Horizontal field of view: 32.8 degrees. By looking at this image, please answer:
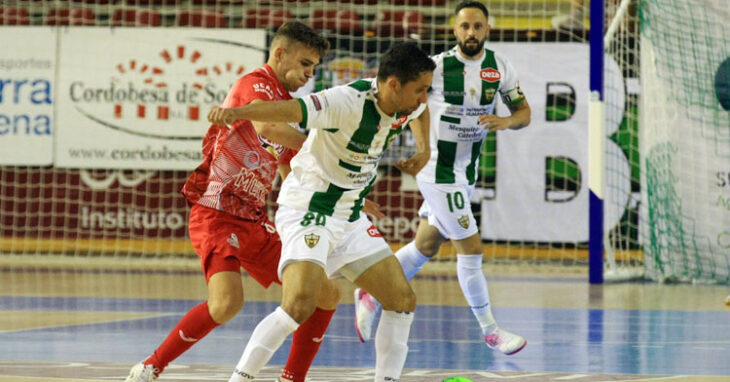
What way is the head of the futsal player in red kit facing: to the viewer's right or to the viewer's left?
to the viewer's right

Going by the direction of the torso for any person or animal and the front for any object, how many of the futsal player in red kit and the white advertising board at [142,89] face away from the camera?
0

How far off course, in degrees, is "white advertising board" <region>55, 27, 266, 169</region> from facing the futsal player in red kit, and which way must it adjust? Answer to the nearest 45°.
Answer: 0° — it already faces them

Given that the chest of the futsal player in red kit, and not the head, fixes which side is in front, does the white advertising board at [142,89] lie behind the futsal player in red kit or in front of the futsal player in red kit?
behind

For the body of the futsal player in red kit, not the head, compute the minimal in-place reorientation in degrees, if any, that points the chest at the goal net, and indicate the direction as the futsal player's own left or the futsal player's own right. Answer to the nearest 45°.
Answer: approximately 90° to the futsal player's own left

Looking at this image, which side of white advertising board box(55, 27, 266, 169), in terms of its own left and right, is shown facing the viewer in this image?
front

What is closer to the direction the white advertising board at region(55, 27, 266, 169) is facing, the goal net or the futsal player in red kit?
the futsal player in red kit

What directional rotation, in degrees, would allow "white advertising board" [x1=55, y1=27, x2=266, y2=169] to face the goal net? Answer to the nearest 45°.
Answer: approximately 45° to its left

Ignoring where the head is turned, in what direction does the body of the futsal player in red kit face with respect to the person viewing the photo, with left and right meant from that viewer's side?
facing the viewer and to the right of the viewer

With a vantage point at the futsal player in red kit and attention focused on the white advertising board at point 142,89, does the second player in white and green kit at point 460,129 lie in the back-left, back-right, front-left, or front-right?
front-right

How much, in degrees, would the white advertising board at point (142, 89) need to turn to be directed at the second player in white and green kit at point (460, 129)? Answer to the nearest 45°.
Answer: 0° — it already faces them
